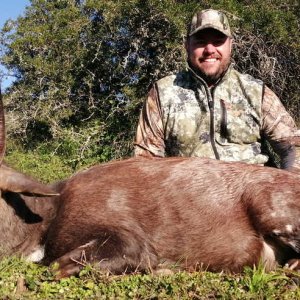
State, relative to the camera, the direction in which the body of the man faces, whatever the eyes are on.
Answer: toward the camera
